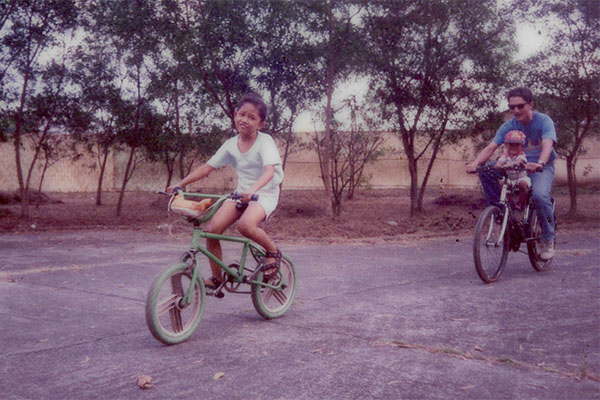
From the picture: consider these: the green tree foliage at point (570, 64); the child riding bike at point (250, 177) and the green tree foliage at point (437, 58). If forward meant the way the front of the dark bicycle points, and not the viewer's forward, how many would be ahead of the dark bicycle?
1

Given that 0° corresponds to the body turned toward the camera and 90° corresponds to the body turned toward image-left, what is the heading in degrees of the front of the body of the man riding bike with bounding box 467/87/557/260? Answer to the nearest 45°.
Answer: approximately 45°

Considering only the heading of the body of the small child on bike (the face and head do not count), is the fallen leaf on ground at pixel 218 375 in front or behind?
in front

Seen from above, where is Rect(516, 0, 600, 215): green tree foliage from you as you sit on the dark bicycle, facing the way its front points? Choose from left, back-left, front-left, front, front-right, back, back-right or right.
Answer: back-right

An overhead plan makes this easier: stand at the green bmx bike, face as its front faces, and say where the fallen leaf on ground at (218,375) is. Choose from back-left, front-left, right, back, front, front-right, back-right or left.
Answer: front-left

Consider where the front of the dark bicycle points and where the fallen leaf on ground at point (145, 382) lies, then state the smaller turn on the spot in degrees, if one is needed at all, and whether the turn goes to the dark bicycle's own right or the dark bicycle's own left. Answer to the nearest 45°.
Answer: approximately 45° to the dark bicycle's own left

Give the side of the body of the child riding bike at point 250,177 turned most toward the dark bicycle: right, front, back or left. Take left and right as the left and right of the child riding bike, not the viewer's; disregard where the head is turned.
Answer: back

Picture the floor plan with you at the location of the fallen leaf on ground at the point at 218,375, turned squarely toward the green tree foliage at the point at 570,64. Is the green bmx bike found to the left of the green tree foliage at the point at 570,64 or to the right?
left

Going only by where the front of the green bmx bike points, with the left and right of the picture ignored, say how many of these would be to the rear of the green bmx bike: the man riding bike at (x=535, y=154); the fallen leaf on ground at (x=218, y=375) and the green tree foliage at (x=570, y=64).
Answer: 2

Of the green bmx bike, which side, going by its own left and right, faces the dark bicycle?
back

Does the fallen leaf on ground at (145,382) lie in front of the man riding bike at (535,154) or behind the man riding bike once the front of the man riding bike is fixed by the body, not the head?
in front

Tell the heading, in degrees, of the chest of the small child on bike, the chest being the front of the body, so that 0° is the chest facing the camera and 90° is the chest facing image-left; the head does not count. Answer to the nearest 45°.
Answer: approximately 45°

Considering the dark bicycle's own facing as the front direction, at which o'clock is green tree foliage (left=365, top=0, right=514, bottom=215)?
The green tree foliage is roughly at 4 o'clock from the dark bicycle.

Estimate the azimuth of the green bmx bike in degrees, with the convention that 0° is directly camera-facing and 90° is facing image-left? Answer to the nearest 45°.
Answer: approximately 45°
